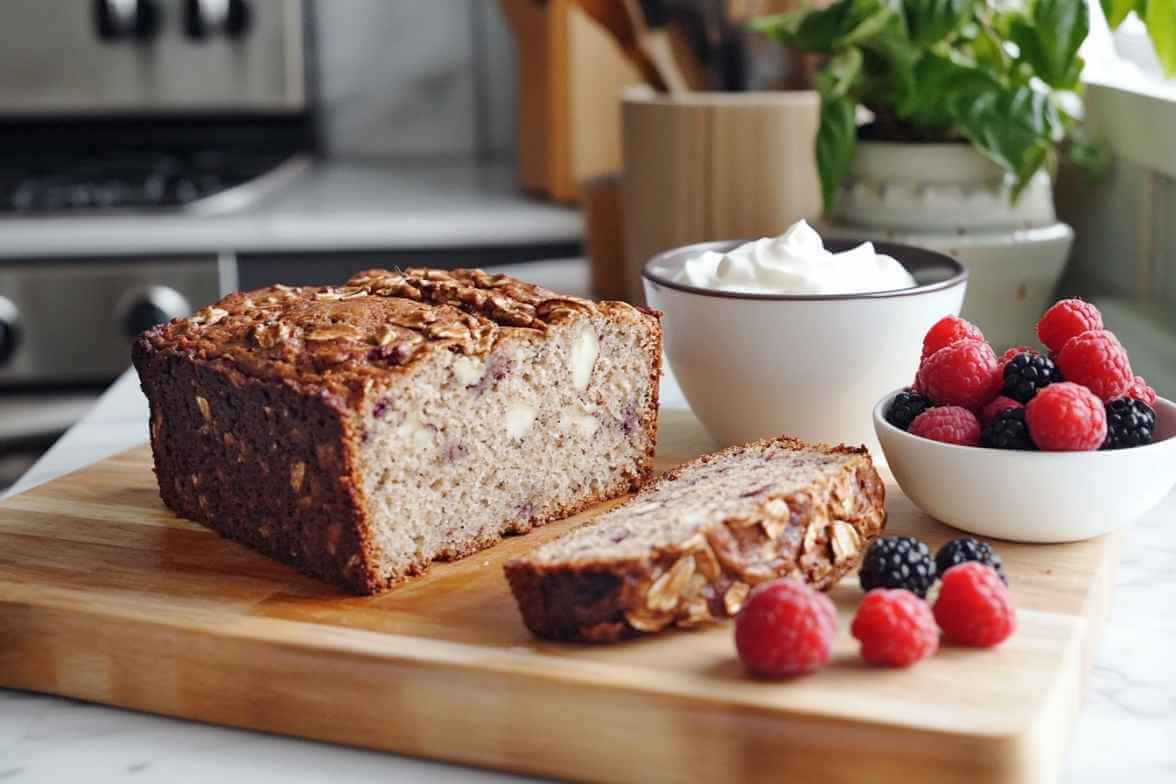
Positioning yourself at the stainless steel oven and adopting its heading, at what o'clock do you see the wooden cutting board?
The wooden cutting board is roughly at 12 o'clock from the stainless steel oven.

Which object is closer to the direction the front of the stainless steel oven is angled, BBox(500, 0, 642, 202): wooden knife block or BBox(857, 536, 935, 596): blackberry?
the blackberry

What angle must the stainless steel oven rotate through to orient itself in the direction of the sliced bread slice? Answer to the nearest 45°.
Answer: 0° — it already faces it

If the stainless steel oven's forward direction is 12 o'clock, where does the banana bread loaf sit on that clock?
The banana bread loaf is roughly at 12 o'clock from the stainless steel oven.

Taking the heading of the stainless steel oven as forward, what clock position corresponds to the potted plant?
The potted plant is roughly at 11 o'clock from the stainless steel oven.

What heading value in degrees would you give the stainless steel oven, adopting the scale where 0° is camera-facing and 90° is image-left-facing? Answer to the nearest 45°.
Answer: approximately 0°

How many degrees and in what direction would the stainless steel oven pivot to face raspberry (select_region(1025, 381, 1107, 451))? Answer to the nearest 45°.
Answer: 0° — it already faces it
